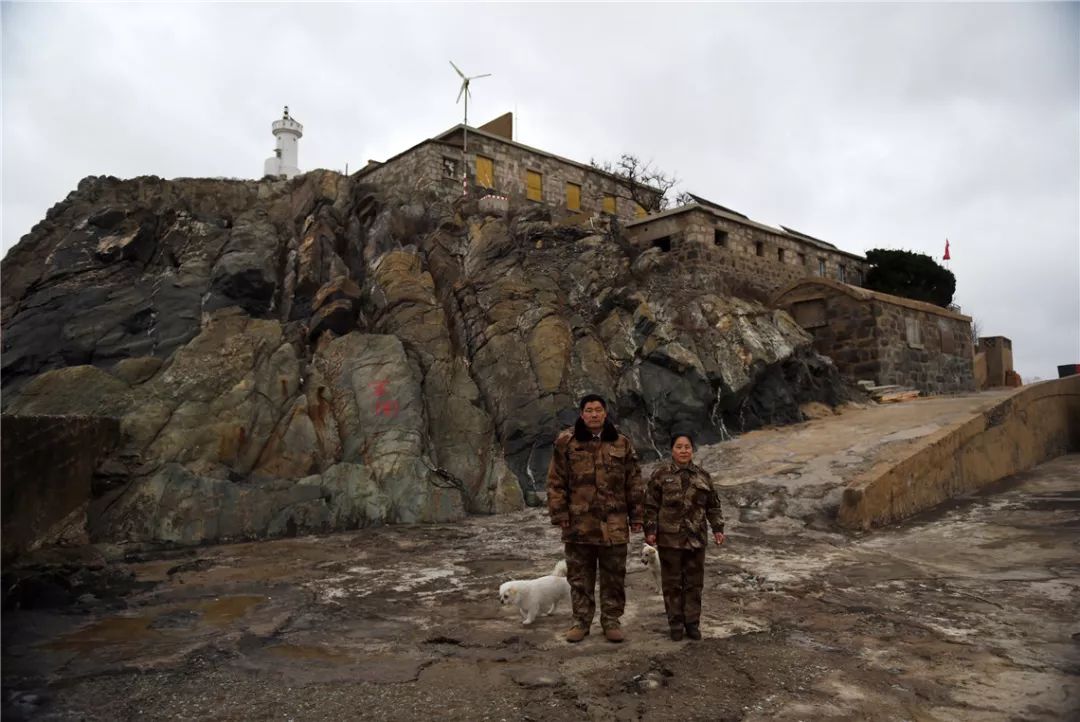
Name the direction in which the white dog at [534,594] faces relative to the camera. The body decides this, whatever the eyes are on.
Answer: to the viewer's left

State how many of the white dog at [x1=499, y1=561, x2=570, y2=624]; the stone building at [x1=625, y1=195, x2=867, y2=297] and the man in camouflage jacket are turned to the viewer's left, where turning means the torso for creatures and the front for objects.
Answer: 1

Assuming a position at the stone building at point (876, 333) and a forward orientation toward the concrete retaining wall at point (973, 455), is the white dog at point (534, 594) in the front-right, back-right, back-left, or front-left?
front-right

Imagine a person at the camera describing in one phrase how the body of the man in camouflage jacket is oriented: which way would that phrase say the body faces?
toward the camera

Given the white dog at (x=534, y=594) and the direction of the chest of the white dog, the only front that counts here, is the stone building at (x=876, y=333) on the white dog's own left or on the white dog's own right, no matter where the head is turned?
on the white dog's own right

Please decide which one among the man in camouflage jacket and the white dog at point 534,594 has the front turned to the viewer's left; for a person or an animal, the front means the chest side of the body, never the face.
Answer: the white dog

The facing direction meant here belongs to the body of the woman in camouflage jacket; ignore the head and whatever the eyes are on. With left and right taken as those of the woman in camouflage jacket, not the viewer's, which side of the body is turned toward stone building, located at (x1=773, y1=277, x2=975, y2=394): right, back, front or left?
back

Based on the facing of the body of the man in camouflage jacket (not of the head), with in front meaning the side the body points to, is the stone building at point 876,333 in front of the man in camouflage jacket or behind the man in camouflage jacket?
behind

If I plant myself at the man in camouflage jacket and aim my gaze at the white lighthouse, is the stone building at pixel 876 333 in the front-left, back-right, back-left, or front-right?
front-right

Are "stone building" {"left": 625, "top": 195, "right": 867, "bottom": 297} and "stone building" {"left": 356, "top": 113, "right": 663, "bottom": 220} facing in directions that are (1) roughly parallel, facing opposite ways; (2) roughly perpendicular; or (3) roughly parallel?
roughly parallel

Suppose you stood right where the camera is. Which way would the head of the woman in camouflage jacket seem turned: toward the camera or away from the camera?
toward the camera

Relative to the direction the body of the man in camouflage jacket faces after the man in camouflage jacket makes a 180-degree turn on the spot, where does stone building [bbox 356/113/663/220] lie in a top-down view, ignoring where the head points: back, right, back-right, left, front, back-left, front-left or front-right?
front

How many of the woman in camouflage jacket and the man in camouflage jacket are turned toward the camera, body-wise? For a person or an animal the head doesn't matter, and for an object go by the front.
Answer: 2

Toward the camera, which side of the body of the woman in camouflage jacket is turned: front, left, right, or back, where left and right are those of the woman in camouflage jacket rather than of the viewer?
front
